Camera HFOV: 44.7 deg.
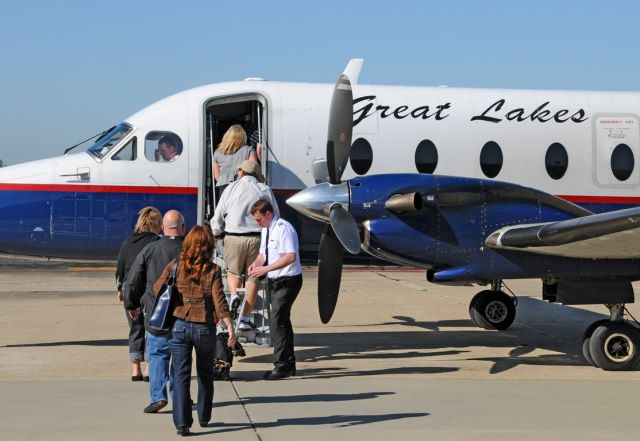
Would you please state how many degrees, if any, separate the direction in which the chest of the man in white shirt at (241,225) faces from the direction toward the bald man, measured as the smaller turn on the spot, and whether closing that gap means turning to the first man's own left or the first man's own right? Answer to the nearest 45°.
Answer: approximately 180°

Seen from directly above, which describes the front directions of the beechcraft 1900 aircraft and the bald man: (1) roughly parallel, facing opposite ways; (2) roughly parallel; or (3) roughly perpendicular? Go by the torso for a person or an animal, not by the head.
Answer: roughly perpendicular

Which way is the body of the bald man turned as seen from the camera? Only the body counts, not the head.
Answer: away from the camera

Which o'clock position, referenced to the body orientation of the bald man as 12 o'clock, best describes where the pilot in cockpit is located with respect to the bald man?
The pilot in cockpit is roughly at 12 o'clock from the bald man.

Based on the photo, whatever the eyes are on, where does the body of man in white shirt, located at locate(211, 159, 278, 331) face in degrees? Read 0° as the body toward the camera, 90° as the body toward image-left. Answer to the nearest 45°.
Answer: approximately 180°

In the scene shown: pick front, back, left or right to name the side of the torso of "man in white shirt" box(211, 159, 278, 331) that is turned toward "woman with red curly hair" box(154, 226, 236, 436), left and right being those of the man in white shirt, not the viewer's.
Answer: back

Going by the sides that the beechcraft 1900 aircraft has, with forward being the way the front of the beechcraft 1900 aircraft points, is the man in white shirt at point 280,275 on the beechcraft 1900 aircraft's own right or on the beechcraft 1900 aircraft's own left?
on the beechcraft 1900 aircraft's own left

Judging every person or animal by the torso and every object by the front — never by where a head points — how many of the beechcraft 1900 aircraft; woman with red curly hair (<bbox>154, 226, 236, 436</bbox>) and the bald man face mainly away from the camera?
2

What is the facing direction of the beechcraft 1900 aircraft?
to the viewer's left

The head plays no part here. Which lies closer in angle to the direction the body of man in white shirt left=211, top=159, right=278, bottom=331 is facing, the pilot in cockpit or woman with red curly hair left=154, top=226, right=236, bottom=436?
the pilot in cockpit

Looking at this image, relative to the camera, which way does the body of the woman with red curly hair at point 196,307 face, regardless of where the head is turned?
away from the camera

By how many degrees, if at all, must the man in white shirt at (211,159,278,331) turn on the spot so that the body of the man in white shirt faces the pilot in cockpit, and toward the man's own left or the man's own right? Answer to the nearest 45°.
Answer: approximately 45° to the man's own left

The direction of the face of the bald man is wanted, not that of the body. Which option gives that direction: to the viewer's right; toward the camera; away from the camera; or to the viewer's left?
away from the camera
